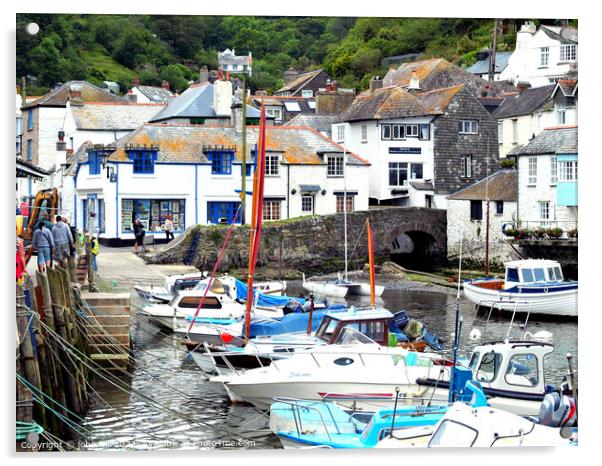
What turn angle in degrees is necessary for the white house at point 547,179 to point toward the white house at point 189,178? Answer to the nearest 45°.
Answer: approximately 90° to its right

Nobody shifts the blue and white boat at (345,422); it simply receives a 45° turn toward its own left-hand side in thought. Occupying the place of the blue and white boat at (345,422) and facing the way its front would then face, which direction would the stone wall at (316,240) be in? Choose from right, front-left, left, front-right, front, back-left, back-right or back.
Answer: back-right

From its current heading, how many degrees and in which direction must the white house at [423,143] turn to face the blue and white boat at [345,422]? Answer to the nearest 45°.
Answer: approximately 45° to its left

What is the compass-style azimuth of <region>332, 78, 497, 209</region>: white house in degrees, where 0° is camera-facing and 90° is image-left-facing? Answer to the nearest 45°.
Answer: approximately 45°

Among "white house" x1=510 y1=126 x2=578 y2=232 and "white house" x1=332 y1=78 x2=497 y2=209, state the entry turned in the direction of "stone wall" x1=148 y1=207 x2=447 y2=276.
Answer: "white house" x1=332 y1=78 x2=497 y2=209

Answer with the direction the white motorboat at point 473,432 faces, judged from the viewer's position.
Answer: facing to the left of the viewer

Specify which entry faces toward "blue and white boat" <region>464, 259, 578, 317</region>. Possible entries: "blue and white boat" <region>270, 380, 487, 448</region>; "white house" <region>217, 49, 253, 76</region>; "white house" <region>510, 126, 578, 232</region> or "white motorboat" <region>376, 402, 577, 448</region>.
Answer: "white house" <region>510, 126, 578, 232</region>

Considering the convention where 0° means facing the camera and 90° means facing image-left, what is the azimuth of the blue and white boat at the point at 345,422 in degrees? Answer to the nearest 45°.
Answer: approximately 90°
